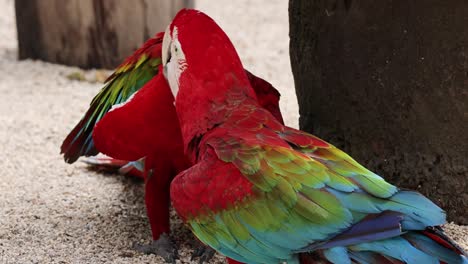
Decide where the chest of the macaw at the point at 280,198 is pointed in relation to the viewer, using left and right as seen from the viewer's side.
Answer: facing away from the viewer and to the left of the viewer

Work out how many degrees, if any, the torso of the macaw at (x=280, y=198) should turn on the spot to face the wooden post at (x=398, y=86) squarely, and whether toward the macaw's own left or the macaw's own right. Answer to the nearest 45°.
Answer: approximately 90° to the macaw's own right

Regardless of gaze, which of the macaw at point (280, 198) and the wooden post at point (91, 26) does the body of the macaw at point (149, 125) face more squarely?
the macaw

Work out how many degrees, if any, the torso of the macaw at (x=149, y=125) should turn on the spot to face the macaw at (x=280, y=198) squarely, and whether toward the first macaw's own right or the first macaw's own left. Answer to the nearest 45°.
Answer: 0° — it already faces it

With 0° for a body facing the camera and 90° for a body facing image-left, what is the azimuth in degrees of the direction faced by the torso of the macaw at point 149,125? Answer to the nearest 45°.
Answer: approximately 315°

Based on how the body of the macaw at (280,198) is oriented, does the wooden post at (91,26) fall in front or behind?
in front

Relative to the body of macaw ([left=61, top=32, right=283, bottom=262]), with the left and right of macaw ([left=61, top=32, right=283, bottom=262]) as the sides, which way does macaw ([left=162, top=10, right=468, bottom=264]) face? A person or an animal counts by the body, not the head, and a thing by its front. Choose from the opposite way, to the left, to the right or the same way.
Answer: the opposite way

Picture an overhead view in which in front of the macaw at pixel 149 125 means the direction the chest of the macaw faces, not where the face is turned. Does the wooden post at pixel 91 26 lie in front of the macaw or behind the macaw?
behind

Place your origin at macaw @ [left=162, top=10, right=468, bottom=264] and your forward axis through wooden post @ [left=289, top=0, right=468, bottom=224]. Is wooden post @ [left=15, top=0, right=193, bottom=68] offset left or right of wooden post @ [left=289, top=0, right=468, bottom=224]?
left

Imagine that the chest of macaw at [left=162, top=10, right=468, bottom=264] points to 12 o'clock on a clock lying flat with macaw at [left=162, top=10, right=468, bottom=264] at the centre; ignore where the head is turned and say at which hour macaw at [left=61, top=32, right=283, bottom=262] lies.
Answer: macaw at [left=61, top=32, right=283, bottom=262] is roughly at 12 o'clock from macaw at [left=162, top=10, right=468, bottom=264].
